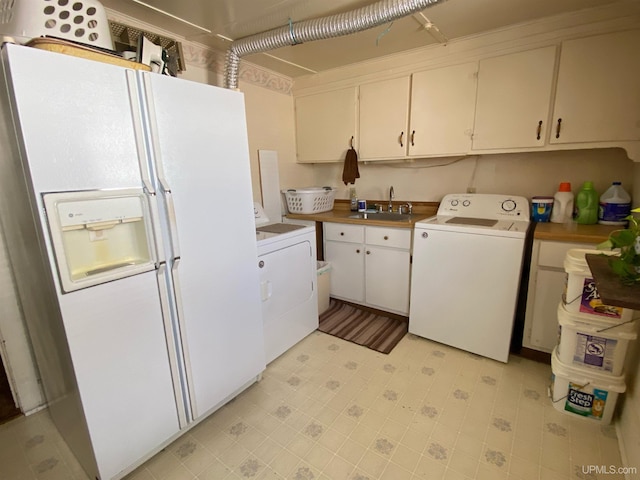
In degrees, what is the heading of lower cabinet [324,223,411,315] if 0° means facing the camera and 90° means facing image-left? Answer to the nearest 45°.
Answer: approximately 45°

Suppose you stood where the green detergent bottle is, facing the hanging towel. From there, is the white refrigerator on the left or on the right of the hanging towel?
left

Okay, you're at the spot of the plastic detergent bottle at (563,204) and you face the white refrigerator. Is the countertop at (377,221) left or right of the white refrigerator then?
right

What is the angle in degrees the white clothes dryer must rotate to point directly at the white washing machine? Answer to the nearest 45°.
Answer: approximately 45° to its left

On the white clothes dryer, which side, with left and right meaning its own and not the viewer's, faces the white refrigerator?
right
